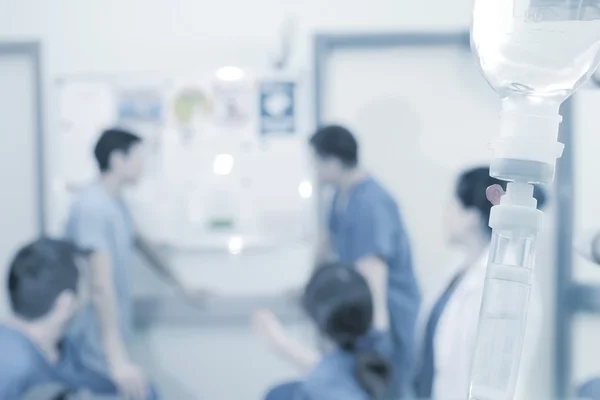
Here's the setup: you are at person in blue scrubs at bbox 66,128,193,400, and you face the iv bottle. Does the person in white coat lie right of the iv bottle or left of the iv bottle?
left

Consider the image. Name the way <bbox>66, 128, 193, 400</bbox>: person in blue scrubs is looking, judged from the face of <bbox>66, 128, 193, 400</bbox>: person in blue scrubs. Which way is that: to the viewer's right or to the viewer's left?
to the viewer's right

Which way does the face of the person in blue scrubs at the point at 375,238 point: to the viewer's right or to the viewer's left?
to the viewer's left

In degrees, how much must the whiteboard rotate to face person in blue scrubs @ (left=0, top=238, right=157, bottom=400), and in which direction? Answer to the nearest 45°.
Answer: approximately 45° to its right

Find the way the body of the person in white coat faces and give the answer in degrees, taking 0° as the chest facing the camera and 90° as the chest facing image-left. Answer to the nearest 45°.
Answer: approximately 90°

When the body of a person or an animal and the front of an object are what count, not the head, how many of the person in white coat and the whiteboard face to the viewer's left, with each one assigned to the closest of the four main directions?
1

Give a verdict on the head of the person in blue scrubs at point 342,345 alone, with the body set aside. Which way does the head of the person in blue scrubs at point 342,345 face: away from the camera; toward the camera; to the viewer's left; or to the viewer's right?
away from the camera

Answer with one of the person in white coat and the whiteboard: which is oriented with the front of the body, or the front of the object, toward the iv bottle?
the whiteboard

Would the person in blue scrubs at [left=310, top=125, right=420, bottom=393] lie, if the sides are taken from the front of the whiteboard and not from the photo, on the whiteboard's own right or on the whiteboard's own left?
on the whiteboard's own left

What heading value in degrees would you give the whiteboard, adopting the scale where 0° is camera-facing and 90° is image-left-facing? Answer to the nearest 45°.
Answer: approximately 0°

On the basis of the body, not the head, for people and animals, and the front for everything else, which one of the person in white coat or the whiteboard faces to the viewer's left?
the person in white coat

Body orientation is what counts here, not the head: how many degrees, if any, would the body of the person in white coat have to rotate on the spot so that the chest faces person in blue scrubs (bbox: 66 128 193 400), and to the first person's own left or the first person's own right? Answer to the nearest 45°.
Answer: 0° — they already face them
